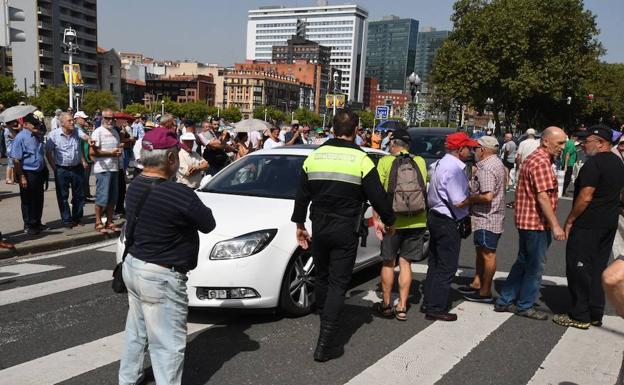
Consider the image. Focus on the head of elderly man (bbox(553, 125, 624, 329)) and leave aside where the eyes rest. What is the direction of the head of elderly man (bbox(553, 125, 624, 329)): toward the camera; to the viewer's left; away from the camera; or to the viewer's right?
to the viewer's left

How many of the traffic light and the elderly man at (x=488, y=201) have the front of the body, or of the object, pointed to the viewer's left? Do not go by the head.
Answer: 1

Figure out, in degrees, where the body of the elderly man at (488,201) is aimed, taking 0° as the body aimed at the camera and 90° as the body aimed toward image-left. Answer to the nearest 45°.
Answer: approximately 90°

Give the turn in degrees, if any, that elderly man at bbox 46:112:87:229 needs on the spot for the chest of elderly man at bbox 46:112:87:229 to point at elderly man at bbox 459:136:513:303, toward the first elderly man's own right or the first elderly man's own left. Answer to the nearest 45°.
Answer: approximately 45° to the first elderly man's own left

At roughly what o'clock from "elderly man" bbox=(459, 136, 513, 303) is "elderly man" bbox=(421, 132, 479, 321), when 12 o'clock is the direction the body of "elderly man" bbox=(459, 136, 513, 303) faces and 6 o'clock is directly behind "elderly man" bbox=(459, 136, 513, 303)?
"elderly man" bbox=(421, 132, 479, 321) is roughly at 10 o'clock from "elderly man" bbox=(459, 136, 513, 303).

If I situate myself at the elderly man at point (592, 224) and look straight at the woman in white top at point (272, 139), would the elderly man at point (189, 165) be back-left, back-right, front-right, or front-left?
front-left

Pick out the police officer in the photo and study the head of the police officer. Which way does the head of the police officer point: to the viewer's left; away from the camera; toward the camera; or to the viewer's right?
away from the camera

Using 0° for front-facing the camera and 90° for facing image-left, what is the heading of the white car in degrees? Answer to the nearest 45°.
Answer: approximately 45°

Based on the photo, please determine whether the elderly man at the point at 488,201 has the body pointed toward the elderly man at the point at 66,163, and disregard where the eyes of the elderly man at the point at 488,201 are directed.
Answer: yes

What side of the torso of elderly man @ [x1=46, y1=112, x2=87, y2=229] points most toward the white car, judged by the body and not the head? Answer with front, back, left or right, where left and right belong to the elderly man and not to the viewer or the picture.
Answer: front
